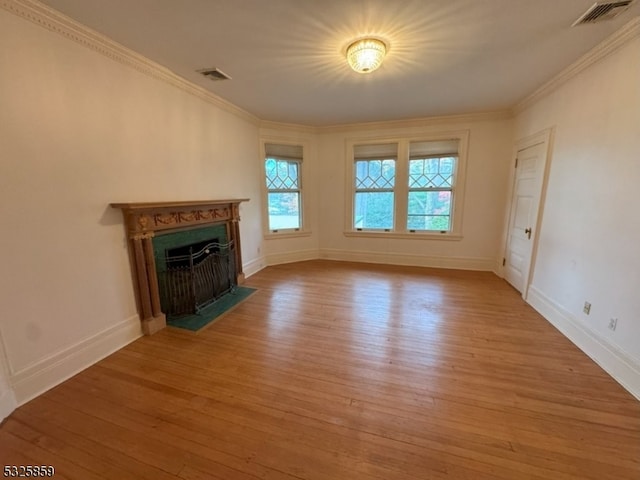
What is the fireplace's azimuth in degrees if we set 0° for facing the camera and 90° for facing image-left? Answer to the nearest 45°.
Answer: approximately 315°

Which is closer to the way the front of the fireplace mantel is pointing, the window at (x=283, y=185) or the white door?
the white door

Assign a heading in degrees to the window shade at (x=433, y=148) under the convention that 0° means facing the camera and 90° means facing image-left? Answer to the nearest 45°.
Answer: approximately 0°

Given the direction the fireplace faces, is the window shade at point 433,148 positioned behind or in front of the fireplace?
in front

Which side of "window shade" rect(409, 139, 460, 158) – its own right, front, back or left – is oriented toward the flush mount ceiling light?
front

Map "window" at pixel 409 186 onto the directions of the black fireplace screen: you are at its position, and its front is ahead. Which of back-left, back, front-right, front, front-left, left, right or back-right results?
front-left

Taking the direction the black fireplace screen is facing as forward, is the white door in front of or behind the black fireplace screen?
in front

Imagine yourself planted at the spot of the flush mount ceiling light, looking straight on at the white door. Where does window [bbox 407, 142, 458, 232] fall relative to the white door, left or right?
left

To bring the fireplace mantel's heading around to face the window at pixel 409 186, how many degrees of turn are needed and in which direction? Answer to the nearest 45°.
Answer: approximately 45° to its left

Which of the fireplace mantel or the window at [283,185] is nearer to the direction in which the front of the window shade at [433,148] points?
the fireplace mantel

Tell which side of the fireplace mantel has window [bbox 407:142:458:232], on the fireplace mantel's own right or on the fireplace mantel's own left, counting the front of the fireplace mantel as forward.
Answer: on the fireplace mantel's own left

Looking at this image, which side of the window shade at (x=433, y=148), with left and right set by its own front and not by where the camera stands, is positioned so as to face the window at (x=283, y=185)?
right

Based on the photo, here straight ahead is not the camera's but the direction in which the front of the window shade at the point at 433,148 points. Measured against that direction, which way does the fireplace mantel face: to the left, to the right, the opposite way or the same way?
to the left

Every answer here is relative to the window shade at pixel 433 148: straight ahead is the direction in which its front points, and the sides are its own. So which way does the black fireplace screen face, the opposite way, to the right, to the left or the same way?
to the left
